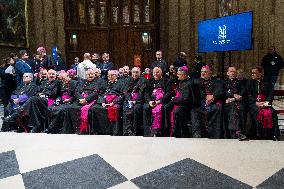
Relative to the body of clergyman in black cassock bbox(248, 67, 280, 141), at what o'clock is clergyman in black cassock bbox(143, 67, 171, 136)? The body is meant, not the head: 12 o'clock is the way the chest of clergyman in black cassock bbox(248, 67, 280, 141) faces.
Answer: clergyman in black cassock bbox(143, 67, 171, 136) is roughly at 3 o'clock from clergyman in black cassock bbox(248, 67, 280, 141).

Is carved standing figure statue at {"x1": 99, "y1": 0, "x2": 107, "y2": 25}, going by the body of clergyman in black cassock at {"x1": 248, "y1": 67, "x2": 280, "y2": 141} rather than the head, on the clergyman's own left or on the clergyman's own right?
on the clergyman's own right

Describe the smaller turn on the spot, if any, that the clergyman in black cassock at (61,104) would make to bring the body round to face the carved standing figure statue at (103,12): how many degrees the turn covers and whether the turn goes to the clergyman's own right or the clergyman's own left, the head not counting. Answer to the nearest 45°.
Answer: approximately 135° to the clergyman's own right

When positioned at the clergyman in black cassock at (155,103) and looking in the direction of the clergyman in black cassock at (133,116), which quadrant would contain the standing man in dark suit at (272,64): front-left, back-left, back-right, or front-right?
back-right

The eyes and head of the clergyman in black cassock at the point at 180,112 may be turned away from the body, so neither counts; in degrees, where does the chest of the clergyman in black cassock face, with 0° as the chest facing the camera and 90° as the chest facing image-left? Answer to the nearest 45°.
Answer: approximately 45°

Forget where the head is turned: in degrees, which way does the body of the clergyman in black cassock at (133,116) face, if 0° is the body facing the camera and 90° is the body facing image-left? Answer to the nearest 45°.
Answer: approximately 0°

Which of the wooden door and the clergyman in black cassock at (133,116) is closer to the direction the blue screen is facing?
the clergyman in black cassock

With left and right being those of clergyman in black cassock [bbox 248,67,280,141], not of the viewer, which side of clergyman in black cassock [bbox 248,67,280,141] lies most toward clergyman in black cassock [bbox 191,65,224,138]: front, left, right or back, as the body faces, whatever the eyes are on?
right

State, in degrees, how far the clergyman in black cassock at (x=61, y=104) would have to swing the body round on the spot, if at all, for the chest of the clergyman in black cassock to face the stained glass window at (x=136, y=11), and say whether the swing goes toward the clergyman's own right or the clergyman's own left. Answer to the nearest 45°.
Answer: approximately 180°

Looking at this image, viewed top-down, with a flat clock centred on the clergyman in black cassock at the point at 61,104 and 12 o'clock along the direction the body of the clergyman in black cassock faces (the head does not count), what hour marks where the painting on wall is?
The painting on wall is roughly at 4 o'clock from the clergyman in black cassock.

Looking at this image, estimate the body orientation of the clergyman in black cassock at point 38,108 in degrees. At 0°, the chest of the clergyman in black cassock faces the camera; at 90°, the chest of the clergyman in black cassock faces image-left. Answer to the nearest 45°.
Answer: approximately 45°

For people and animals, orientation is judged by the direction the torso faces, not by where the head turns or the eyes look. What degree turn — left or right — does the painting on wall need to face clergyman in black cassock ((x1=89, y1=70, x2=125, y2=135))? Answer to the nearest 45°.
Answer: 0° — it already faces them
